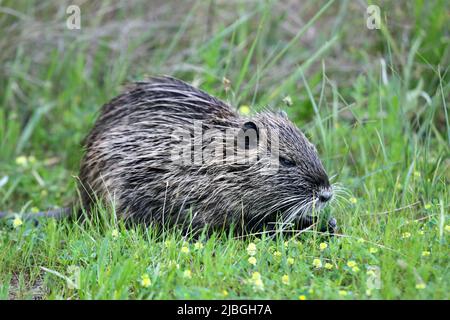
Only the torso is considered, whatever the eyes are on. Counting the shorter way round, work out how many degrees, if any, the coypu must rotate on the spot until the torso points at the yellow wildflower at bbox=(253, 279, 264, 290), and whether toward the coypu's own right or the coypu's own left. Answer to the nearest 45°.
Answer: approximately 90° to the coypu's own right

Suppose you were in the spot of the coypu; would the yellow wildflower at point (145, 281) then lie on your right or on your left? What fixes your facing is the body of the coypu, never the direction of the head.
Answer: on your right

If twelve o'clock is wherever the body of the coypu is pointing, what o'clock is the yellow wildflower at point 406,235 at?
The yellow wildflower is roughly at 1 o'clock from the coypu.

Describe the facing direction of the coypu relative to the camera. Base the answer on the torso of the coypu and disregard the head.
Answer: to the viewer's right

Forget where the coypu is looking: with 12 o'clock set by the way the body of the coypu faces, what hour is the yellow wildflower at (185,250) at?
The yellow wildflower is roughly at 3 o'clock from the coypu.

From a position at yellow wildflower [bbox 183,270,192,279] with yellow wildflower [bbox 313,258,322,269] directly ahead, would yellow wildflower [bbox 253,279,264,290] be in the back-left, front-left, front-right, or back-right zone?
front-right

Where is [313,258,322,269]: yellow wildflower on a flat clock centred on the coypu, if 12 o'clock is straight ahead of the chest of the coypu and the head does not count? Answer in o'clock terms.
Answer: The yellow wildflower is roughly at 2 o'clock from the coypu.

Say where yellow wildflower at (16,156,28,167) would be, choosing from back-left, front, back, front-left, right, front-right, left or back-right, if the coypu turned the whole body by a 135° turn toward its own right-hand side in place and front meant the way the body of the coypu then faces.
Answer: right

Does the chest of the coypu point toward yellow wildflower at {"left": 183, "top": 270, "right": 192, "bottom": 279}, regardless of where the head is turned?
no

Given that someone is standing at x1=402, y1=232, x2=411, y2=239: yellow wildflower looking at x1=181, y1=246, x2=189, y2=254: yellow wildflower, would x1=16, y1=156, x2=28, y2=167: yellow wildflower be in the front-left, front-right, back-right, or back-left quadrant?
front-right

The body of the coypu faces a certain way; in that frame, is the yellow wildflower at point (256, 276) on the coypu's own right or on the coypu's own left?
on the coypu's own right
